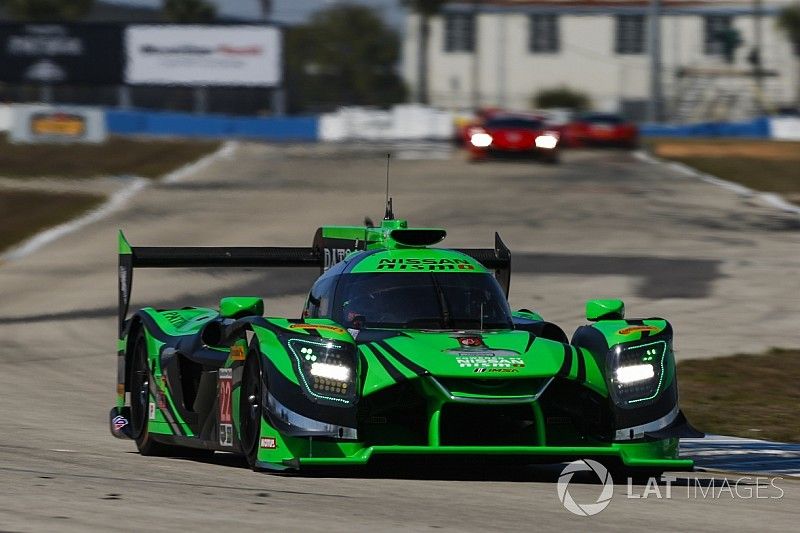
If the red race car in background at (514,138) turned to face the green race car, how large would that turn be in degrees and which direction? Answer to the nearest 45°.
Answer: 0° — it already faces it

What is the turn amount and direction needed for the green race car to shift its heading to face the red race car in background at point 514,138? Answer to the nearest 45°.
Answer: approximately 180°

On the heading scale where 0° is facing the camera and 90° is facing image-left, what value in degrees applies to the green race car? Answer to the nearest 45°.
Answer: approximately 0°

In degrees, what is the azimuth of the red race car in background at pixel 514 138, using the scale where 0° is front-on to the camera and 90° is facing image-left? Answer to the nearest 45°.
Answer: approximately 0°

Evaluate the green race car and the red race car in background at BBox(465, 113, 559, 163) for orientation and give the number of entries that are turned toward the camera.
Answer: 2
